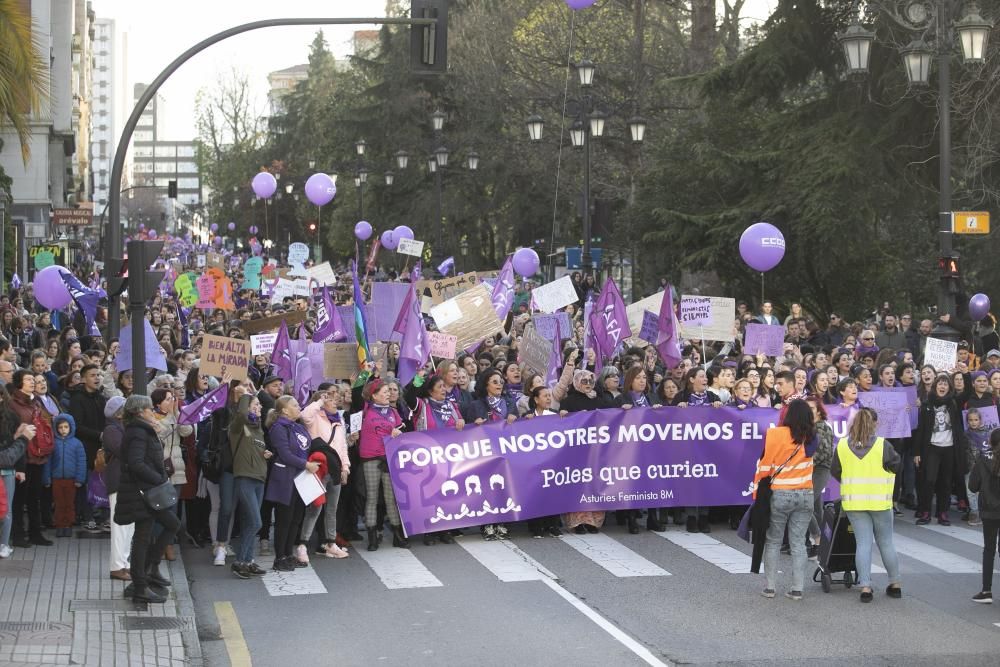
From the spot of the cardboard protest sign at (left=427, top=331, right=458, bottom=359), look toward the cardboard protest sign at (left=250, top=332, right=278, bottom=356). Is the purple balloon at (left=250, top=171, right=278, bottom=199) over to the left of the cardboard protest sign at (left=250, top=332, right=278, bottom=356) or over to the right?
right

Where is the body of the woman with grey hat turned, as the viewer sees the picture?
to the viewer's right

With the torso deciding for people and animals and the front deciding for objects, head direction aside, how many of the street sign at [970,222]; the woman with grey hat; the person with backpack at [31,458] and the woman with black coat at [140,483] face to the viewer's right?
3

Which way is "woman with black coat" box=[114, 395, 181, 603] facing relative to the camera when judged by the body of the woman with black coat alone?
to the viewer's right

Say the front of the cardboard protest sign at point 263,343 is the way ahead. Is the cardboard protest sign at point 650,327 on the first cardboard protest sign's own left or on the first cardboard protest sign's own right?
on the first cardboard protest sign's own left

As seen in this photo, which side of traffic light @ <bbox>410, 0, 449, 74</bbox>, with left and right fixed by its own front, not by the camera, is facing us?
back

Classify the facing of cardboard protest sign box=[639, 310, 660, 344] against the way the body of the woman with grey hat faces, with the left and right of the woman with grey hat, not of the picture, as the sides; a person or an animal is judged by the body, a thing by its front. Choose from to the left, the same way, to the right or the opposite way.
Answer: to the right

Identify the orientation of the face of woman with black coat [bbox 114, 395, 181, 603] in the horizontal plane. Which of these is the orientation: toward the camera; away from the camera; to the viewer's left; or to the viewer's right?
to the viewer's right

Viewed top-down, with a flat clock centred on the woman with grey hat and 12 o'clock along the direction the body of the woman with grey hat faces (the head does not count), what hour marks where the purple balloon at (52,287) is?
The purple balloon is roughly at 9 o'clock from the woman with grey hat.

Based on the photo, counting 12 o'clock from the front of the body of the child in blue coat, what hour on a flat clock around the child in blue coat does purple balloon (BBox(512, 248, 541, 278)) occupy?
The purple balloon is roughly at 7 o'clock from the child in blue coat.

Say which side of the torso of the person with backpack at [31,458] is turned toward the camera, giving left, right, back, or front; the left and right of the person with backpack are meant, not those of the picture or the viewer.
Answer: right

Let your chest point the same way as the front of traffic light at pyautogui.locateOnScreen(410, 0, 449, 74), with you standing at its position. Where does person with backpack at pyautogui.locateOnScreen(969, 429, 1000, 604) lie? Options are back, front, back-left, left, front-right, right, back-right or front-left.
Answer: back-right

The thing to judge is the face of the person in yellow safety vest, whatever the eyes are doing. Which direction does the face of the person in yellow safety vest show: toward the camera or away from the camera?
away from the camera

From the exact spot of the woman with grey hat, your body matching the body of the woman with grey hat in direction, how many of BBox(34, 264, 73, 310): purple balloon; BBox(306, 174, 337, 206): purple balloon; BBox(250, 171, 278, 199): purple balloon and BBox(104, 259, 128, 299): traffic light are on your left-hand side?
4
